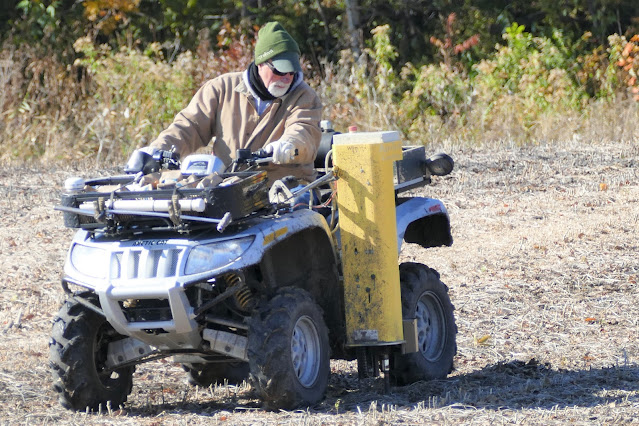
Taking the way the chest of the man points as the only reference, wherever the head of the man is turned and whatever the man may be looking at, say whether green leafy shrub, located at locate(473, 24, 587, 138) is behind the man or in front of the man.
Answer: behind

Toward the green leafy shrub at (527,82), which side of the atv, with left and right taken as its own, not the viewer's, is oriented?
back

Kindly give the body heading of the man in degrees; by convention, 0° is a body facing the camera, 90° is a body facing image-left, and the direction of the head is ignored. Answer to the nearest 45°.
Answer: approximately 0°

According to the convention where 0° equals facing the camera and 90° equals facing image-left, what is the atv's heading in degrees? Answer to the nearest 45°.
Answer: approximately 45°
